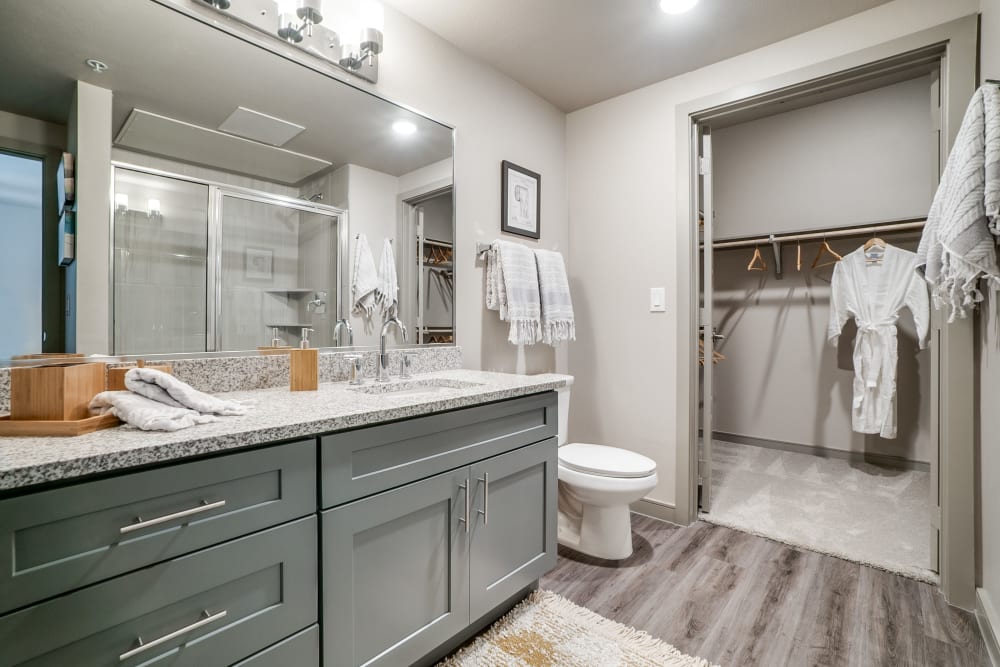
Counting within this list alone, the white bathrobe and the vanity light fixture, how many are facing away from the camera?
0

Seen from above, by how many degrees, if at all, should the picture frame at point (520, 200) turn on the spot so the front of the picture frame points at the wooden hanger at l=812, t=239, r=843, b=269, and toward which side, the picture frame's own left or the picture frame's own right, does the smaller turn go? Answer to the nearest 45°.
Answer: approximately 90° to the picture frame's own left

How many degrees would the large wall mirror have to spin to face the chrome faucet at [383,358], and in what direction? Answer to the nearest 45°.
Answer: approximately 45° to its left

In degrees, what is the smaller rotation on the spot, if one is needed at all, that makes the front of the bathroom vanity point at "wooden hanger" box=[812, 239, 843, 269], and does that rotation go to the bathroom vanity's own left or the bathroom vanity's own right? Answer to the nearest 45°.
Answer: approximately 45° to the bathroom vanity's own left

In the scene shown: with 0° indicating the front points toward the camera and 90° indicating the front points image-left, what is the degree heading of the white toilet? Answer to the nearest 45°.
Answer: approximately 315°

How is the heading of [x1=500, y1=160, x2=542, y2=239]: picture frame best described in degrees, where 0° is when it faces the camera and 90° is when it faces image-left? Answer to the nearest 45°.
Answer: approximately 315°

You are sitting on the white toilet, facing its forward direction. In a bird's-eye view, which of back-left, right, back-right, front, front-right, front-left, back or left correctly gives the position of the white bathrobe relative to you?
left

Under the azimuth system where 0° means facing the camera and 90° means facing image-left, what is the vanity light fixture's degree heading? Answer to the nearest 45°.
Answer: approximately 315°

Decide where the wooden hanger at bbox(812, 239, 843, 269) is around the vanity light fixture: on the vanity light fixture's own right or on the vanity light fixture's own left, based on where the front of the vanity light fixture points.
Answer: on the vanity light fixture's own left

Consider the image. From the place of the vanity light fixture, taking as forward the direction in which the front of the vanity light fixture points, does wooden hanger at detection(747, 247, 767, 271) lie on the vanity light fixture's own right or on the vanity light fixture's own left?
on the vanity light fixture's own left

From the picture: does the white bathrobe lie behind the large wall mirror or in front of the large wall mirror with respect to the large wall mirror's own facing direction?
in front
